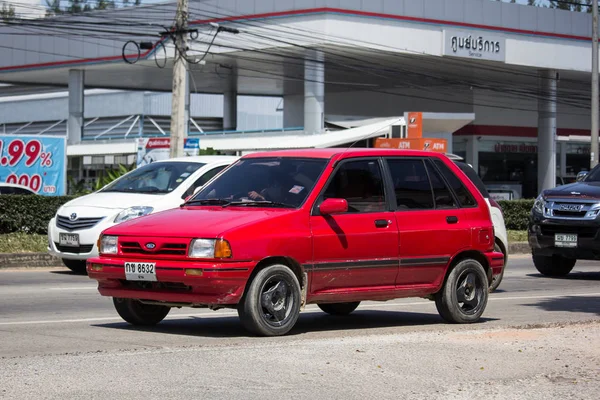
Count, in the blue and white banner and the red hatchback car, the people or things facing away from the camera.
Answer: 0

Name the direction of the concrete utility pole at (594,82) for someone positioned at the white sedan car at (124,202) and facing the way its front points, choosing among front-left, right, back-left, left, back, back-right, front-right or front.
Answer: back

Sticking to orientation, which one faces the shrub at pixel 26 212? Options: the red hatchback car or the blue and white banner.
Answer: the blue and white banner

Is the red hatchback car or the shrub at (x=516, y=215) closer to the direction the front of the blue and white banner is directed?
the red hatchback car

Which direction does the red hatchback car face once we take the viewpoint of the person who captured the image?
facing the viewer and to the left of the viewer

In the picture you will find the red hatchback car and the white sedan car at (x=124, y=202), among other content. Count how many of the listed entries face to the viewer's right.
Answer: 0

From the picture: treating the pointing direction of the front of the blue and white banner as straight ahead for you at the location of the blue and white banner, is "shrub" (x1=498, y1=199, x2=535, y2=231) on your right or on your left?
on your left

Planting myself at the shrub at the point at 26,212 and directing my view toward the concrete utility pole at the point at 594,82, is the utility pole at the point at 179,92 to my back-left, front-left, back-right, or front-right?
front-left

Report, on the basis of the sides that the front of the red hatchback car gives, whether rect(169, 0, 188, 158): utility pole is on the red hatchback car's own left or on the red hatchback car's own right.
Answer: on the red hatchback car's own right

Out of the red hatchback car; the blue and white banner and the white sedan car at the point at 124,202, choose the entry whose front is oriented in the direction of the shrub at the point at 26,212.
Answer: the blue and white banner

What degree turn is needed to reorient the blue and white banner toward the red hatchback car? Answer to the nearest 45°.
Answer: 0° — it already faces it

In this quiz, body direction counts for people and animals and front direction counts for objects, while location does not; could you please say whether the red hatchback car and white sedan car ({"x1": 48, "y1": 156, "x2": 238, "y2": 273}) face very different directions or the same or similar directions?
same or similar directions
